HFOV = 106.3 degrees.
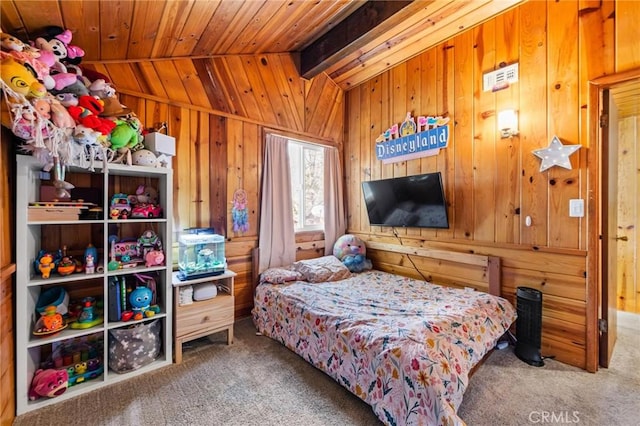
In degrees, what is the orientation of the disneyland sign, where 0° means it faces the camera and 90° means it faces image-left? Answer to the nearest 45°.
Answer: approximately 45°

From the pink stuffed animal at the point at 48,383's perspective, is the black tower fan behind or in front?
in front

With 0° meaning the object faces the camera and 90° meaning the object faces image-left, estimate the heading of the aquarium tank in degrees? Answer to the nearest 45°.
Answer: approximately 315°

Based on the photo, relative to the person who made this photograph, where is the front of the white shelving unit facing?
facing the viewer and to the right of the viewer

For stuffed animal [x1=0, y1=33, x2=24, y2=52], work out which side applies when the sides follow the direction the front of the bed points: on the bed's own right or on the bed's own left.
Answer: on the bed's own right

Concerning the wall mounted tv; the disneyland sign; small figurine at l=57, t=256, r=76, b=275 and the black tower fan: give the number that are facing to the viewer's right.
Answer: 0

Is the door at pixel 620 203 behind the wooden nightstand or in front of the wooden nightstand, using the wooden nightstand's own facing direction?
in front

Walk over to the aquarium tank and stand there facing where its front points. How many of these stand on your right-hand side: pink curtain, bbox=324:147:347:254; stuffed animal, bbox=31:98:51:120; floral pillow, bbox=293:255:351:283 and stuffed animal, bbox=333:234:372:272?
1

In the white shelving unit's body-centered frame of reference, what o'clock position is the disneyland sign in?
The disneyland sign is roughly at 11 o'clock from the white shelving unit.

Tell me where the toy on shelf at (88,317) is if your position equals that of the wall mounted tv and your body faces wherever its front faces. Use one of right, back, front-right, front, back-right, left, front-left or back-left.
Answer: front

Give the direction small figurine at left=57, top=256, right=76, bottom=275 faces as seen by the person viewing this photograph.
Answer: facing the viewer

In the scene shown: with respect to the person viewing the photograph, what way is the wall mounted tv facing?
facing the viewer and to the left of the viewer
